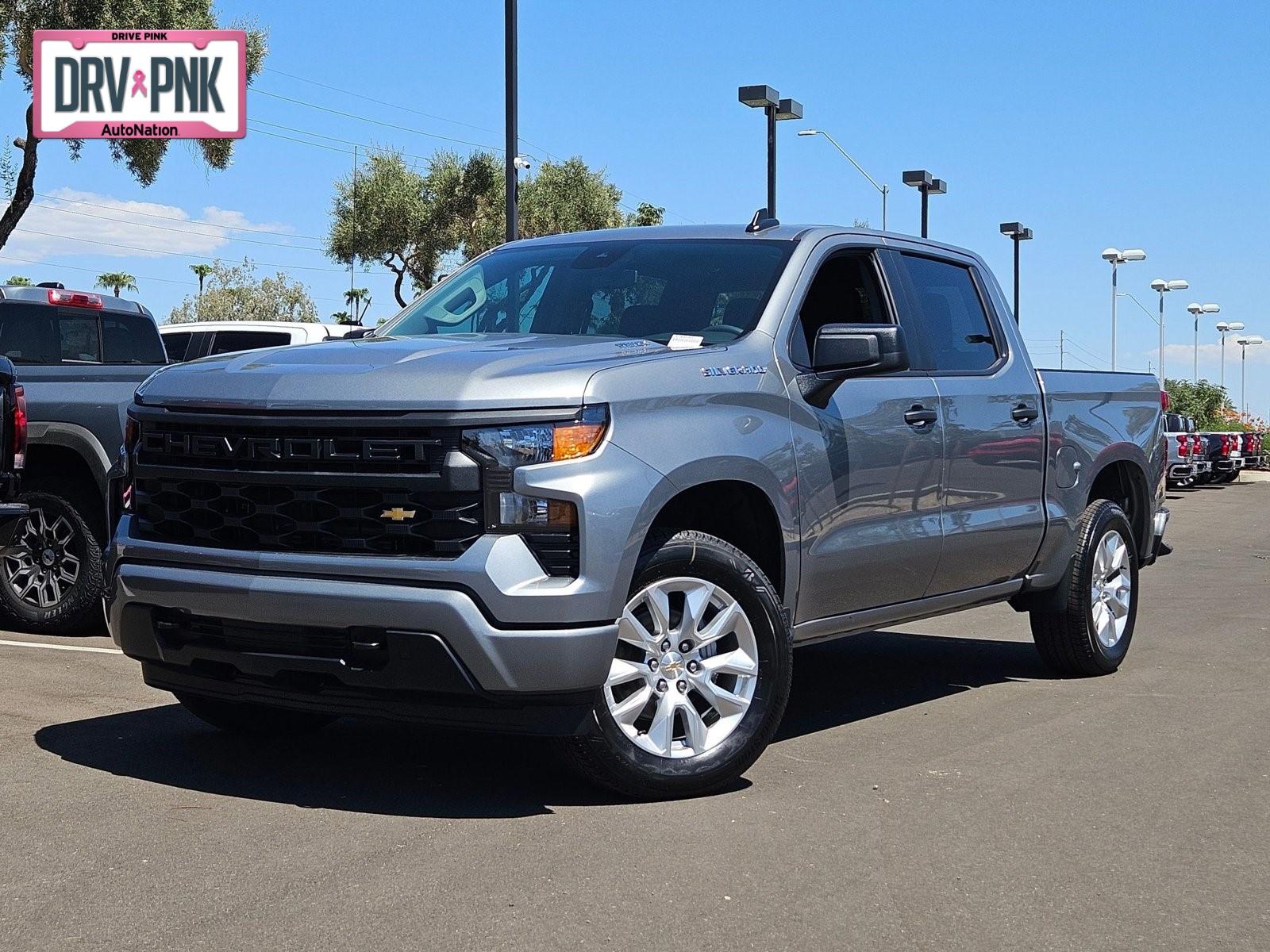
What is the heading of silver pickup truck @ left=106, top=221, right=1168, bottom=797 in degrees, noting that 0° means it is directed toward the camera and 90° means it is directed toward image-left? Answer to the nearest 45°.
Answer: approximately 45°

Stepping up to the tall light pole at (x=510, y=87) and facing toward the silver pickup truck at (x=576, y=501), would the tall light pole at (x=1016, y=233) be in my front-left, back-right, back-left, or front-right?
back-left

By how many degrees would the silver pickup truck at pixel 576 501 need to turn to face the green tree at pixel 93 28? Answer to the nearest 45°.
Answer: approximately 135° to its right

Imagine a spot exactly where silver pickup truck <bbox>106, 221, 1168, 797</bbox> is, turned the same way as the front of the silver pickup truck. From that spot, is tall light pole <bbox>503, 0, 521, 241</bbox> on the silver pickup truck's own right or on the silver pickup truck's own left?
on the silver pickup truck's own right

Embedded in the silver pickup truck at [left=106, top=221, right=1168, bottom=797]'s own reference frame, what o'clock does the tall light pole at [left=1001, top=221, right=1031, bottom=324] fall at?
The tall light pole is roughly at 5 o'clock from the silver pickup truck.

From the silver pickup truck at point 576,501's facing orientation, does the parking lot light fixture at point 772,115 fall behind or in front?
behind

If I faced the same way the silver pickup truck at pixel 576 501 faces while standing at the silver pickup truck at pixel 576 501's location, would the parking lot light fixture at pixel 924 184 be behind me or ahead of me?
behind
